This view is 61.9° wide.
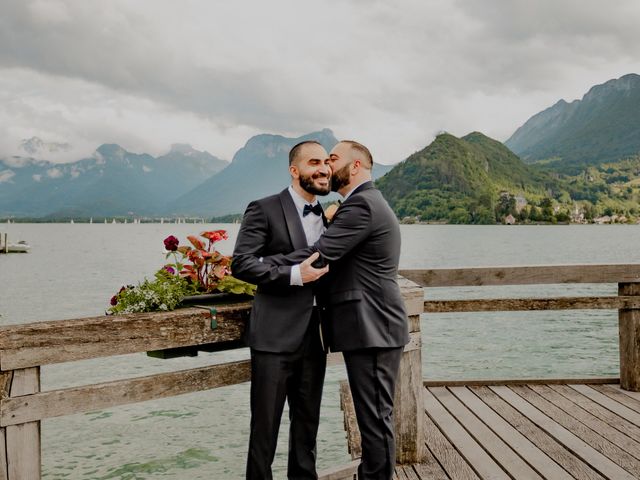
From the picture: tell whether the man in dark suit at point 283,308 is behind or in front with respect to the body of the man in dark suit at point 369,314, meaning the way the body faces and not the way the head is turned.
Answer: in front

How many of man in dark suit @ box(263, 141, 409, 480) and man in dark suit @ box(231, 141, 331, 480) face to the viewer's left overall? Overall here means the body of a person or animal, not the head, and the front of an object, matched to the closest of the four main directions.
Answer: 1

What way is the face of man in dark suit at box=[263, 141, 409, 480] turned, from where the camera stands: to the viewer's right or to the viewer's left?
to the viewer's left

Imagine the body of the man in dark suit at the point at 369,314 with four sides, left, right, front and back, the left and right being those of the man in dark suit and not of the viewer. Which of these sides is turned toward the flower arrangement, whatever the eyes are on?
front

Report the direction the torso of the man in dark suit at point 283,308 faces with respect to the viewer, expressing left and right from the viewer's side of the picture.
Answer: facing the viewer and to the right of the viewer

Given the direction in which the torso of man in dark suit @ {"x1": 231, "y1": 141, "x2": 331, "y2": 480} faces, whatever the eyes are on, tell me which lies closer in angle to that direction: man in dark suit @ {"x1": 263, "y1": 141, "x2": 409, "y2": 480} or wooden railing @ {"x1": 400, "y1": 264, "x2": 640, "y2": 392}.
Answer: the man in dark suit

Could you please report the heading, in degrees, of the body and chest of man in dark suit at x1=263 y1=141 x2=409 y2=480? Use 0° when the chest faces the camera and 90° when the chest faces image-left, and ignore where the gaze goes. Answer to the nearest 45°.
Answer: approximately 90°

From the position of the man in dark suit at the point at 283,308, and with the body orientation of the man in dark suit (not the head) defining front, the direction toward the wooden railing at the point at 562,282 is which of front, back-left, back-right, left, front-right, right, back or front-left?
left

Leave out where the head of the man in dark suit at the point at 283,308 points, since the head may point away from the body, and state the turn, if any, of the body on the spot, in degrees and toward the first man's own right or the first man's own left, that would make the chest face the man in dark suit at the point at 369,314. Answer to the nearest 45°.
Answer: approximately 45° to the first man's own left

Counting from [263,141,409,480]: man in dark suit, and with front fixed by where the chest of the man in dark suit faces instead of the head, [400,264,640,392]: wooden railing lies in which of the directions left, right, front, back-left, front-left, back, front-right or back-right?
back-right
